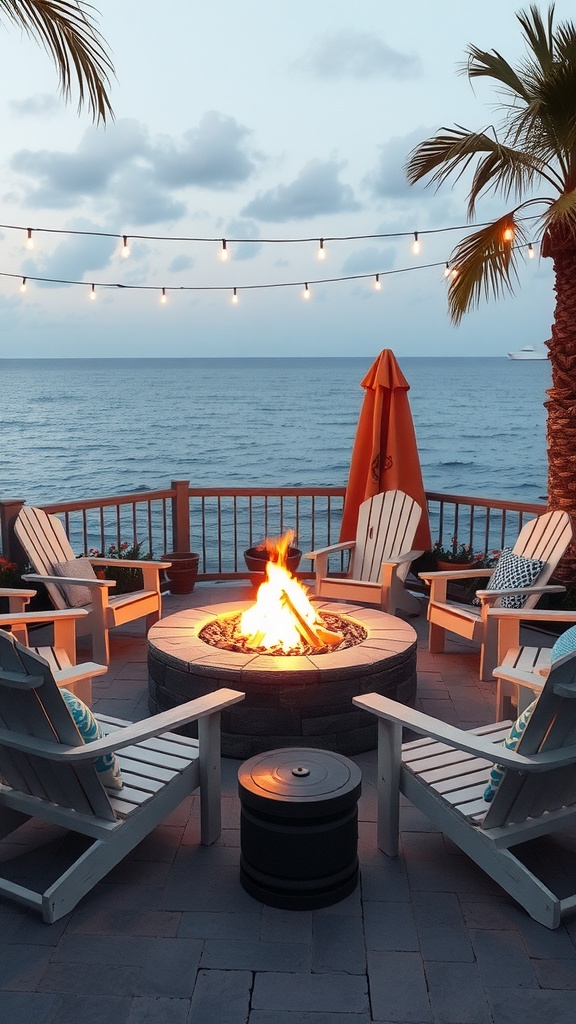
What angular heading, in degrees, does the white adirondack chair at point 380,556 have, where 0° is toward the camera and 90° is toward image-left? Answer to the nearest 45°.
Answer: approximately 45°

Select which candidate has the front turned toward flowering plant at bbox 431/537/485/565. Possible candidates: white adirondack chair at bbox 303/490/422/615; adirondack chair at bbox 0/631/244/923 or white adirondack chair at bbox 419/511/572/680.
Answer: the adirondack chair

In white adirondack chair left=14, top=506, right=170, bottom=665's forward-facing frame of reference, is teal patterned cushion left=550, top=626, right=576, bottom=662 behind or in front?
in front

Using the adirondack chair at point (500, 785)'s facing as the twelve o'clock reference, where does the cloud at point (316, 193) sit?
The cloud is roughly at 1 o'clock from the adirondack chair.

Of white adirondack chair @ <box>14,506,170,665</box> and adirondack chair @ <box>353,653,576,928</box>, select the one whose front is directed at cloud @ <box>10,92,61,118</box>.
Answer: the adirondack chair

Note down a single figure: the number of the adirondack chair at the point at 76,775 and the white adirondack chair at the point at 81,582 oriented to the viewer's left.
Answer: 0

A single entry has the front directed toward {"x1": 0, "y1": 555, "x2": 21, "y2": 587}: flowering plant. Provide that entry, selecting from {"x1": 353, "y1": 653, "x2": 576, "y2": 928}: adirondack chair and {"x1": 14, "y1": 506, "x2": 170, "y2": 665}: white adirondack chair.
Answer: the adirondack chair

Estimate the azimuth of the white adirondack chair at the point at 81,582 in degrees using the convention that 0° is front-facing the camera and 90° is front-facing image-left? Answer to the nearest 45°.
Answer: approximately 315°

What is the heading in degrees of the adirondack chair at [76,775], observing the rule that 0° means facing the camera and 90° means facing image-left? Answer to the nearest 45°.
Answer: approximately 225°

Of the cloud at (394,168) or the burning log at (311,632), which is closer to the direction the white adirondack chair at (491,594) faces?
the burning log

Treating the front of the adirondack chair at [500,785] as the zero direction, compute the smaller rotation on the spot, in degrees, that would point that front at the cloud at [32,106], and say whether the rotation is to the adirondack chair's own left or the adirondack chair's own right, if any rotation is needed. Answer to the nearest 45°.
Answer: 0° — it already faces it

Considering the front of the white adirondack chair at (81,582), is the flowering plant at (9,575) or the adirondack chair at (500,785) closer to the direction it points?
the adirondack chair
